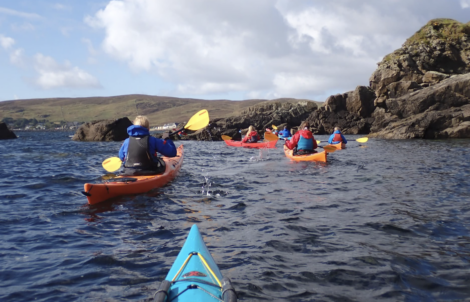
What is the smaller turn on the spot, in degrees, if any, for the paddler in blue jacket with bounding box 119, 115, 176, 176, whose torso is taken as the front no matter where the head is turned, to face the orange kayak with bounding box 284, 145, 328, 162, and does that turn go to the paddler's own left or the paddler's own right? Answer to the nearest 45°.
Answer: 0° — they already face it

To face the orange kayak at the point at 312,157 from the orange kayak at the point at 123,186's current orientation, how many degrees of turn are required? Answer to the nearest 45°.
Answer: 0° — it already faces it

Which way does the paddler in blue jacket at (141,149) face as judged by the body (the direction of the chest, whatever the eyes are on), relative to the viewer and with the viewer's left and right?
facing away from the viewer and to the right of the viewer

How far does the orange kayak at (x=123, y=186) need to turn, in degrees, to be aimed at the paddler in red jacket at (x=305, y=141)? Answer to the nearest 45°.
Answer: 0° — it already faces them

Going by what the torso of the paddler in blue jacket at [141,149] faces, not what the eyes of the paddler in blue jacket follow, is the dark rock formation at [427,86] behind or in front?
in front

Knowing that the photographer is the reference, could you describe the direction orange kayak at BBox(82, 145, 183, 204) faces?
facing away from the viewer and to the right of the viewer

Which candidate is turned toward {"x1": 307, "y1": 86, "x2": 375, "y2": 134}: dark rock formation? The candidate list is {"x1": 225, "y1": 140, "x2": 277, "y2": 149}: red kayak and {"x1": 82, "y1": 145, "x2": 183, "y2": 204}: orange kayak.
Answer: {"x1": 82, "y1": 145, "x2": 183, "y2": 204}: orange kayak

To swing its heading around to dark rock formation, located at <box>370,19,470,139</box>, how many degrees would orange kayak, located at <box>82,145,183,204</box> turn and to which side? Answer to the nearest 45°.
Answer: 0° — it already faces it

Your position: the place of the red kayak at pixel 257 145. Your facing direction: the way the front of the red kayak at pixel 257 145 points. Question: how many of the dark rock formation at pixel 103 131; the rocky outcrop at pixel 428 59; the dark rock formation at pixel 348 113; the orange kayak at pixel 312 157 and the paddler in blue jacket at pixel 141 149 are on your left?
2

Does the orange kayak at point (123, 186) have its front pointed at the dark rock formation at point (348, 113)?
yes
